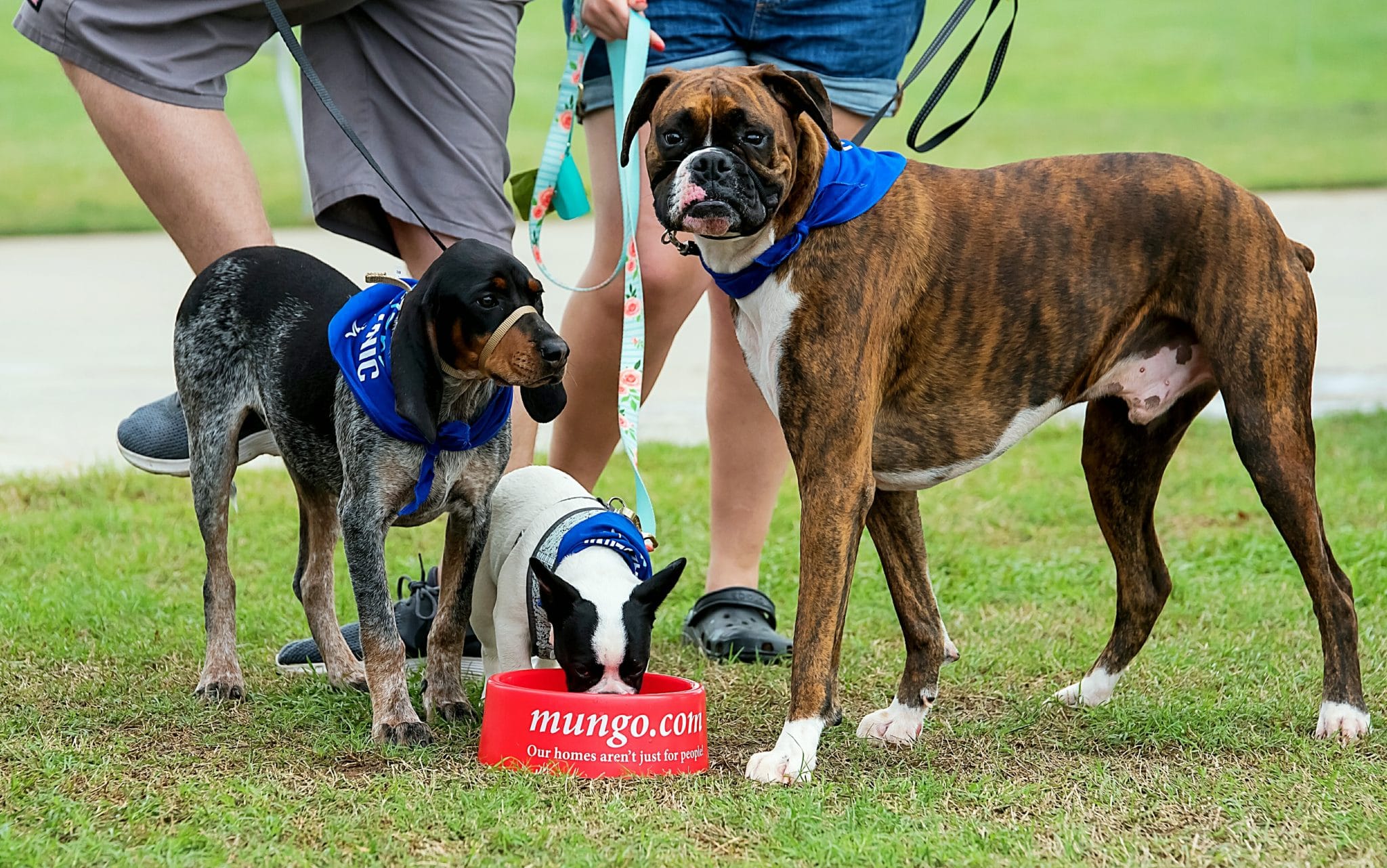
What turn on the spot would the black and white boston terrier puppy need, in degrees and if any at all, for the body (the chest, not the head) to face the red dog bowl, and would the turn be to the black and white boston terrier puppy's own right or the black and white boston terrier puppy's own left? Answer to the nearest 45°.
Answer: approximately 45° to the black and white boston terrier puppy's own right

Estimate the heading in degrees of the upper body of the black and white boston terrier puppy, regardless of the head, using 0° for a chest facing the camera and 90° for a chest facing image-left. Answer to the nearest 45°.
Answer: approximately 315°

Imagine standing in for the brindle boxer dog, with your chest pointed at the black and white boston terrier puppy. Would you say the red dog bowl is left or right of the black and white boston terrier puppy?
left

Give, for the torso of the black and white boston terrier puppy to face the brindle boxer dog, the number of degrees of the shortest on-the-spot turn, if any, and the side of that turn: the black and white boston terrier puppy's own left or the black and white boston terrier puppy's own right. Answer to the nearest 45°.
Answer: approximately 45° to the black and white boston terrier puppy's own left
